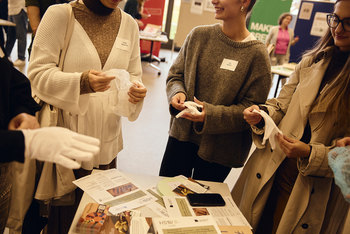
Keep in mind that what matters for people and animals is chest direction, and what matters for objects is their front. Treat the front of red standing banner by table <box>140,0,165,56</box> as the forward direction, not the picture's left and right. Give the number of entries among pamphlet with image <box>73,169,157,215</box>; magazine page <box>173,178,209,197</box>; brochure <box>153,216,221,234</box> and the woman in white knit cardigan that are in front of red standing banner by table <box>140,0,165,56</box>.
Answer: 4

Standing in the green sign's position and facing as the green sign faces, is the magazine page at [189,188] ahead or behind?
ahead

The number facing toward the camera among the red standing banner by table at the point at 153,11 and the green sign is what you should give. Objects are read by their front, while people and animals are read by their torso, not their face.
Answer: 2

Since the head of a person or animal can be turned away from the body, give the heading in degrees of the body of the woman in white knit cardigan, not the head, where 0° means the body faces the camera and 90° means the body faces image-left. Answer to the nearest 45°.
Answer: approximately 315°

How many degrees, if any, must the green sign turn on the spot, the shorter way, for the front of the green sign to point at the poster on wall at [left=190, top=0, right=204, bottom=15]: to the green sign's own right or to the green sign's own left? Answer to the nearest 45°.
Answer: approximately 135° to the green sign's own right

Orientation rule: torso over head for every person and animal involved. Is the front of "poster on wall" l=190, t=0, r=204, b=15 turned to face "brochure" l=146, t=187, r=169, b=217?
yes

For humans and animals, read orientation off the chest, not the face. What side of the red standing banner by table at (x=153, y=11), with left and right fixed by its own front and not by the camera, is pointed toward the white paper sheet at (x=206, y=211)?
front

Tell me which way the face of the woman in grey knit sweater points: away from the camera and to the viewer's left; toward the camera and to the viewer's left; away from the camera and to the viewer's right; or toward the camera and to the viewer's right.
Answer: toward the camera and to the viewer's left

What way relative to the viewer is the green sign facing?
toward the camera

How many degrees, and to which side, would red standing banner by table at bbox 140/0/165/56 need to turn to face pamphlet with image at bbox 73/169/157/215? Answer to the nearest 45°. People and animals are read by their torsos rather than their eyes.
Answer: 0° — it already faces it

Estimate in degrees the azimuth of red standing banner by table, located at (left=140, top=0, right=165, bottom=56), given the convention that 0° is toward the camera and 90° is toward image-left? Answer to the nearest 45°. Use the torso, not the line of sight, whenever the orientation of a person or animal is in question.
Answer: approximately 0°

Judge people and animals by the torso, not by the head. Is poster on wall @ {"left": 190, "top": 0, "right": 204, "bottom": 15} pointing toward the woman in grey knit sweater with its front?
yes

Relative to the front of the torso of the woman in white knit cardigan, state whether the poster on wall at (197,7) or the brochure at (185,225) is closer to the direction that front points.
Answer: the brochure
